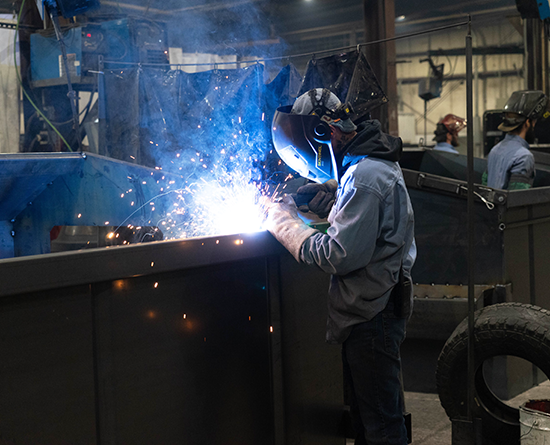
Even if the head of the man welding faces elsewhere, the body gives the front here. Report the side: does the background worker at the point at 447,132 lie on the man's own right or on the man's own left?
on the man's own right

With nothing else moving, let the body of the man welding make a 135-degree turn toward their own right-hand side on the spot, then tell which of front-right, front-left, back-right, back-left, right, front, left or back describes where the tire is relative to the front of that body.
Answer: front

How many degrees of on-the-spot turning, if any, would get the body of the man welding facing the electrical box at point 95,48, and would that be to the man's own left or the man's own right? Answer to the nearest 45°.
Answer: approximately 45° to the man's own right

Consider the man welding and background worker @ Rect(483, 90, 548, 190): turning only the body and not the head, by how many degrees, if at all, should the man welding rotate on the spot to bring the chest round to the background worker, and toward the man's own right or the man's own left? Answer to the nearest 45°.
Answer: approximately 135° to the man's own right

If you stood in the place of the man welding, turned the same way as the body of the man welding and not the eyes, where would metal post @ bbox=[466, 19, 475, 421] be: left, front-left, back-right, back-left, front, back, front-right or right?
back-right

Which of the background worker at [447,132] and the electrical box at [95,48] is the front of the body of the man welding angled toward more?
the electrical box

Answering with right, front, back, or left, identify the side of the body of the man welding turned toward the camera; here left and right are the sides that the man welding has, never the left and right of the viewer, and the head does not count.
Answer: left

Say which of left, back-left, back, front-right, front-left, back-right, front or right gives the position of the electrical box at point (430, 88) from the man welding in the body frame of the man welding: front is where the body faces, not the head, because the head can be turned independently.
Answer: right

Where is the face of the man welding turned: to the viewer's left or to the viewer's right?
to the viewer's left

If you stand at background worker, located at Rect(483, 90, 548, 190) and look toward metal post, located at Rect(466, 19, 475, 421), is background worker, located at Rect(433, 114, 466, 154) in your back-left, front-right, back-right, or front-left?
back-right
